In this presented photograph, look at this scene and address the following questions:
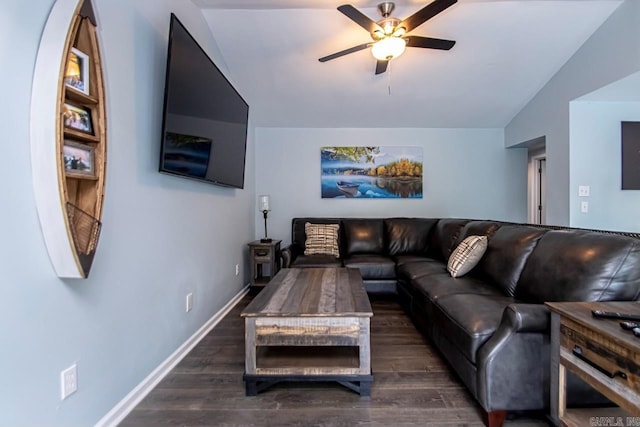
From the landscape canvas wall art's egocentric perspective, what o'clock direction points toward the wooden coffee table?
The wooden coffee table is roughly at 12 o'clock from the landscape canvas wall art.

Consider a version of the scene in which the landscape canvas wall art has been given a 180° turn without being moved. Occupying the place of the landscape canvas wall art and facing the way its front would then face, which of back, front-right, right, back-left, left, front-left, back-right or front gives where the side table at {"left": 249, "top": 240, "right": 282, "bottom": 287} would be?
back-left

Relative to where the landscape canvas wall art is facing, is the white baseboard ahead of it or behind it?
ahead

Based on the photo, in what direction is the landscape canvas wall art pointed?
toward the camera

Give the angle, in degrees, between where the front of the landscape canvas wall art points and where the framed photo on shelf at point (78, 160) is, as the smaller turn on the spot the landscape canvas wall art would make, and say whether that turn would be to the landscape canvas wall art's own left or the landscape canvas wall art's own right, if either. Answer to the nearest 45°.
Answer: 0° — it already faces it

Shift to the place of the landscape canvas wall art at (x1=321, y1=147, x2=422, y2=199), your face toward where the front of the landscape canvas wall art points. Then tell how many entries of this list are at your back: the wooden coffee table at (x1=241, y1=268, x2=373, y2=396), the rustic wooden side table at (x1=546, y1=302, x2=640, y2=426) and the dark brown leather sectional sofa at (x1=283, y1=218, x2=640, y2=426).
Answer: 0

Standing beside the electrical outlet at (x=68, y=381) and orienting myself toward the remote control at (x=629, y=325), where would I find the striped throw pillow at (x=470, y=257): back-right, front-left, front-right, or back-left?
front-left

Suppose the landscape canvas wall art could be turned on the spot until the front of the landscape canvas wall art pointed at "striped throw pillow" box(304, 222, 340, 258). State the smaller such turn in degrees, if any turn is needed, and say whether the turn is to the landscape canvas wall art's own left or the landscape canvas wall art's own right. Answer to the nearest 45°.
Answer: approximately 45° to the landscape canvas wall art's own right

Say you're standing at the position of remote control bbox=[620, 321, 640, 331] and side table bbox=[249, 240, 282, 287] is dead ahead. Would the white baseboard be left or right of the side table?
left

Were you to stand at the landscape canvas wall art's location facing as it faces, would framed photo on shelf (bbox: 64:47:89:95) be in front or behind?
in front
